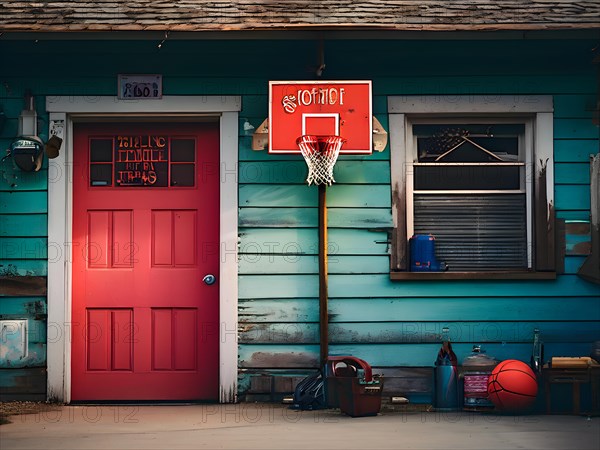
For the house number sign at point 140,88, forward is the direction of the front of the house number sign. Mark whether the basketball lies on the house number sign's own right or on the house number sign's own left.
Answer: on the house number sign's own left

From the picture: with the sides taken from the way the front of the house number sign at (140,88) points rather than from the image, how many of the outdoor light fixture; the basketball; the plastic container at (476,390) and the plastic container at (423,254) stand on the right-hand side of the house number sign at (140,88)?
1

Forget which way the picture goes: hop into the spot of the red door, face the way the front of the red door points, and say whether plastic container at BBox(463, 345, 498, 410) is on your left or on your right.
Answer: on your left

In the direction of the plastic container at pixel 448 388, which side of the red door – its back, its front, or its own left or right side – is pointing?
left

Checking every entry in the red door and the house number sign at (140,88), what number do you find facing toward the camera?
2

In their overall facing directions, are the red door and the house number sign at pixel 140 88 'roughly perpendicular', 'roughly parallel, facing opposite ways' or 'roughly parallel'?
roughly parallel

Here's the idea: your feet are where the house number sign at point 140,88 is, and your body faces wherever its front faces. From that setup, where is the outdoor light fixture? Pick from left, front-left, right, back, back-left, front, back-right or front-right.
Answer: right

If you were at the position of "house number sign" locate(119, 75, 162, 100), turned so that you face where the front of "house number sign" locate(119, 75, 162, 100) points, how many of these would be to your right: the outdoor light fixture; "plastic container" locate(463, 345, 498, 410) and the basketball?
1

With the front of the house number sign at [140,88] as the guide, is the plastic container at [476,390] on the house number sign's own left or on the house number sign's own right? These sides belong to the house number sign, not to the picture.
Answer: on the house number sign's own left

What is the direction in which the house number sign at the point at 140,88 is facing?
toward the camera
